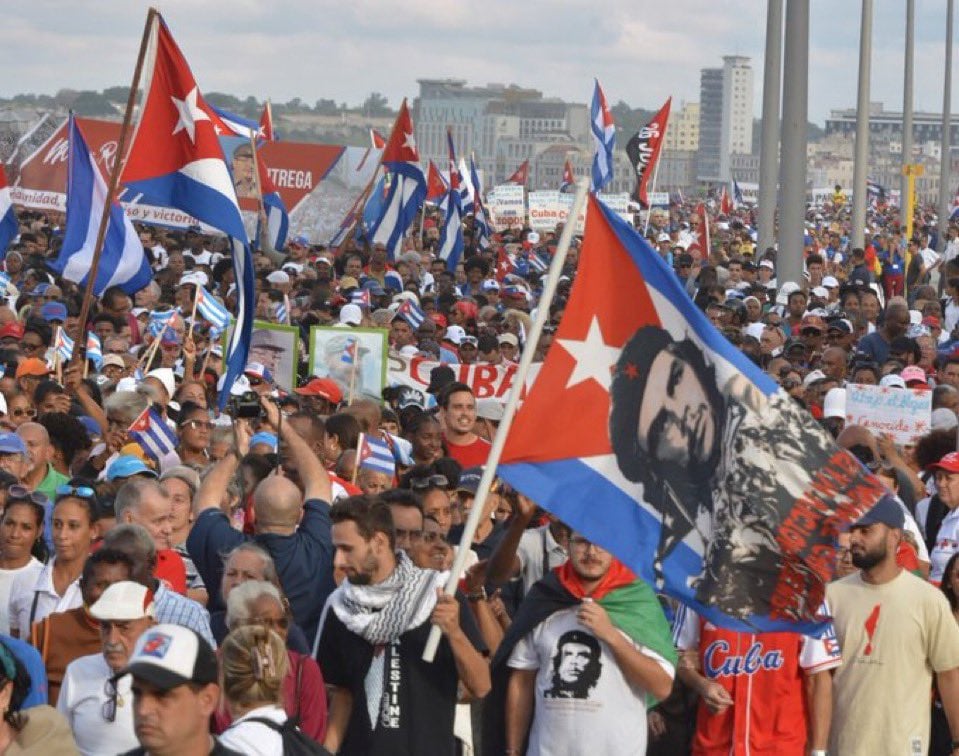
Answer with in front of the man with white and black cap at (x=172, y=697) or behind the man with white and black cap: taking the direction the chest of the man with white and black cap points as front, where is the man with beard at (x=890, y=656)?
behind

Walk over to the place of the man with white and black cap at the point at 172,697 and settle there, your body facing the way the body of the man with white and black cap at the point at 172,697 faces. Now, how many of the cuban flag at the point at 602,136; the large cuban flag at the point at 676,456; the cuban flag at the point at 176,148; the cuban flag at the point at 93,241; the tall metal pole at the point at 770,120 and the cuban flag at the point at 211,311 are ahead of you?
0

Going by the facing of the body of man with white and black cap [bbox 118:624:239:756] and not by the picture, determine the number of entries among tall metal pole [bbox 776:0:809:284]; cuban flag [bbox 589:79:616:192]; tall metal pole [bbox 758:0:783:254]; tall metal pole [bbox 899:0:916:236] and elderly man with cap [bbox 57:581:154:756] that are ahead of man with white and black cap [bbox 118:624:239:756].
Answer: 0

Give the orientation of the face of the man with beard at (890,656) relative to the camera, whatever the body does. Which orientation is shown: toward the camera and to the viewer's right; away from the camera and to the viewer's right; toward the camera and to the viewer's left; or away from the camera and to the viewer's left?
toward the camera and to the viewer's left

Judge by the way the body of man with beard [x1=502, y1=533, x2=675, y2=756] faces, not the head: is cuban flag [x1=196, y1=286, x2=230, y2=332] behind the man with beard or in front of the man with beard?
behind

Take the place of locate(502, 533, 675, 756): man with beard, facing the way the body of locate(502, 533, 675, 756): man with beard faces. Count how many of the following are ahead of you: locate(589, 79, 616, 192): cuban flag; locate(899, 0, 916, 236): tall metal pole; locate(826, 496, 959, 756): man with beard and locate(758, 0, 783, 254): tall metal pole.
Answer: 0

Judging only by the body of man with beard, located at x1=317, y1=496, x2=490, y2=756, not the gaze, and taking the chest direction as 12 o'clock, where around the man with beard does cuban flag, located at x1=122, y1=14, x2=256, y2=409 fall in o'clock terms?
The cuban flag is roughly at 4 o'clock from the man with beard.

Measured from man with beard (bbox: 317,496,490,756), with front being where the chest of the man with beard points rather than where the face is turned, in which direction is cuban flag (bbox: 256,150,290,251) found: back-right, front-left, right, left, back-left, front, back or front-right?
back-right

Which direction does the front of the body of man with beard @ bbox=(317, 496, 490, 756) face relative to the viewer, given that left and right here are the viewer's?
facing the viewer and to the left of the viewer

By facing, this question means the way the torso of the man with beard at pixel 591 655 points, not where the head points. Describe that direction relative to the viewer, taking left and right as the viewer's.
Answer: facing the viewer

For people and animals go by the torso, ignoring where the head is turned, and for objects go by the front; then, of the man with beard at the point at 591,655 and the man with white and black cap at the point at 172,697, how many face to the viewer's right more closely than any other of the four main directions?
0

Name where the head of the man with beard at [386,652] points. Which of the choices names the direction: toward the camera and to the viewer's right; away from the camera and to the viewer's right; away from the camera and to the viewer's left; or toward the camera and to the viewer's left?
toward the camera and to the viewer's left

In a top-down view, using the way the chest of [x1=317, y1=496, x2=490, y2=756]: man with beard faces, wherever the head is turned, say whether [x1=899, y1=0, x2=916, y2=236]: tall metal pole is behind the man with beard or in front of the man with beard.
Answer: behind

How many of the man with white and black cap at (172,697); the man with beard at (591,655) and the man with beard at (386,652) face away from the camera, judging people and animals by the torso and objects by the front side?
0

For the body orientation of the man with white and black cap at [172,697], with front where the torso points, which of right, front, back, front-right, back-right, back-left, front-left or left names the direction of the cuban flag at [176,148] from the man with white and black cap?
back-right

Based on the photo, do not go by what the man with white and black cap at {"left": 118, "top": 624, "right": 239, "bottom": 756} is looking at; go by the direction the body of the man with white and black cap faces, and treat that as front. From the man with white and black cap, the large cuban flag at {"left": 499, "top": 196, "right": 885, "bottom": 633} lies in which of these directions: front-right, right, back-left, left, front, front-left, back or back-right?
back

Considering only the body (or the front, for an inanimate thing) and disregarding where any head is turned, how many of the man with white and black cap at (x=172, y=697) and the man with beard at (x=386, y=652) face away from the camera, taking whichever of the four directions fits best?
0

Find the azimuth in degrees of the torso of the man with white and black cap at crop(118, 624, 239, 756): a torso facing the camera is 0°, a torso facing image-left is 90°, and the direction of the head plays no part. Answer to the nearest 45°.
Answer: approximately 45°
